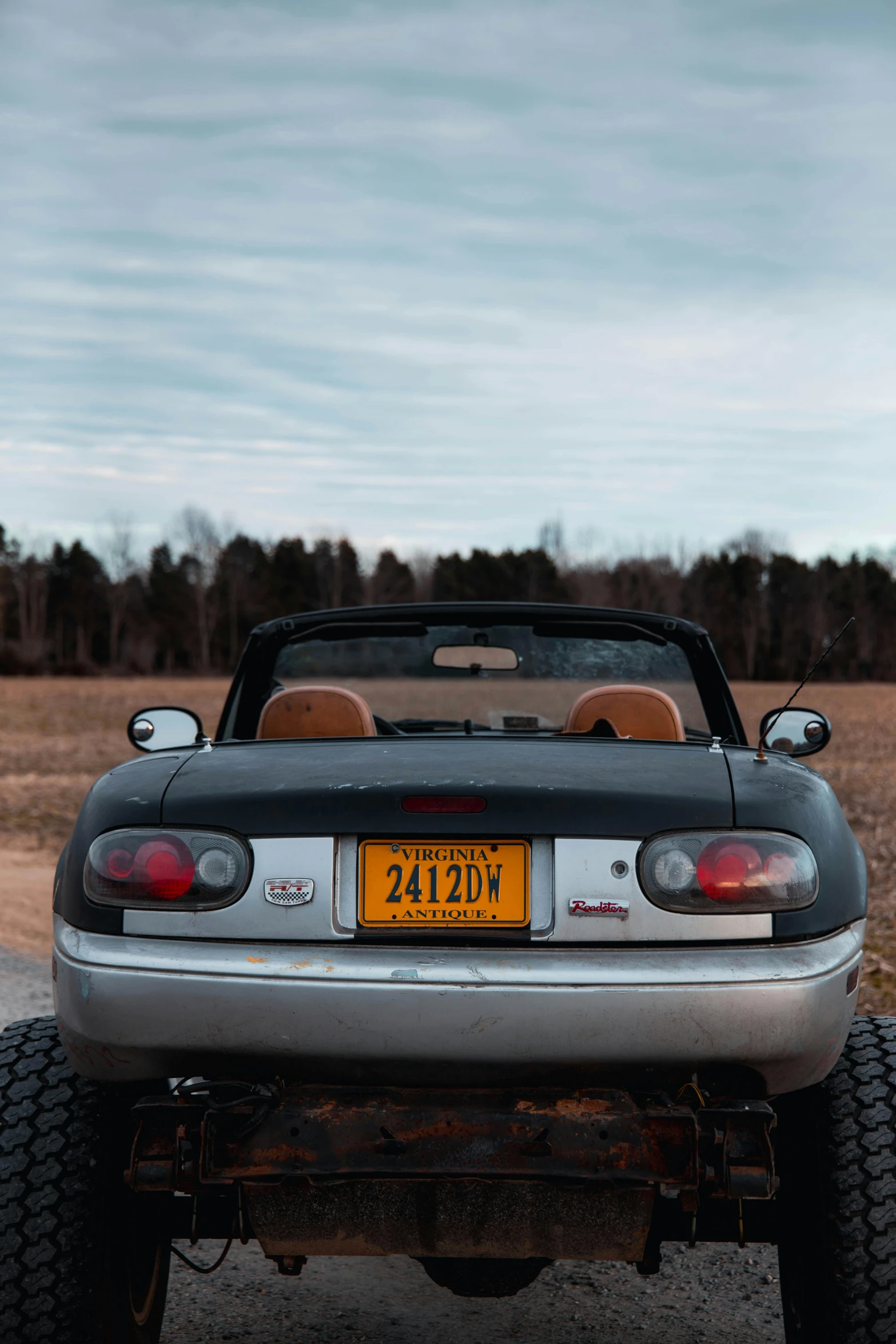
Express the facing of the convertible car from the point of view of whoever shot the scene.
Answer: facing away from the viewer
